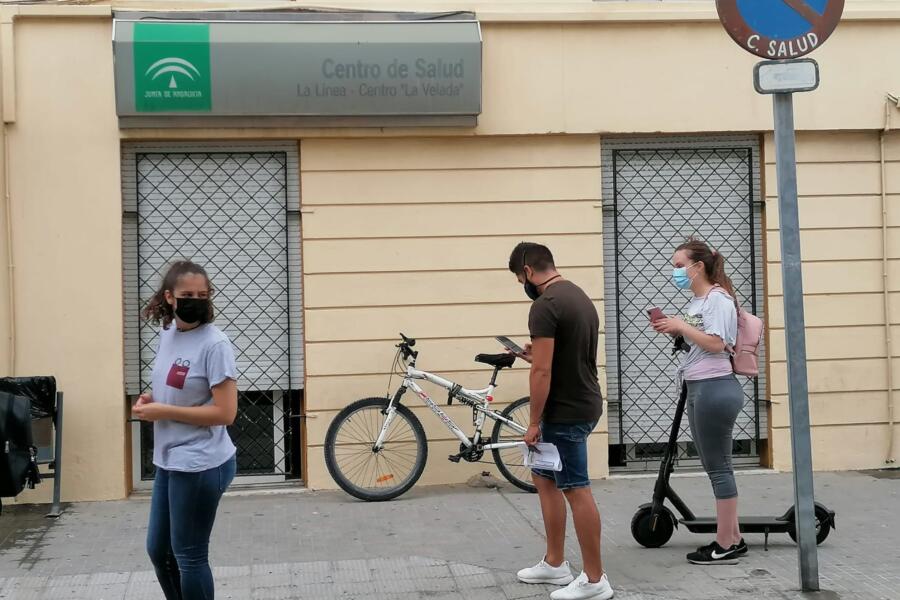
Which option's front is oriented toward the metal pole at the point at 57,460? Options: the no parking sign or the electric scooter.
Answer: the electric scooter

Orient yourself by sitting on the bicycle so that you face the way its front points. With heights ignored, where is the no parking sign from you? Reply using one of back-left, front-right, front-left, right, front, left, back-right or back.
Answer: back-left

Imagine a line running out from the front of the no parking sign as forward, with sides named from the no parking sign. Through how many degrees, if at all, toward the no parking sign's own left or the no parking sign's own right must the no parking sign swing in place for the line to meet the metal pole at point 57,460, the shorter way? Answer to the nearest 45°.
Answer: approximately 90° to the no parking sign's own right

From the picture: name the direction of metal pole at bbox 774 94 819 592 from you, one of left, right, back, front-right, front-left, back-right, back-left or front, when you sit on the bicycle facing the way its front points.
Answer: back-left

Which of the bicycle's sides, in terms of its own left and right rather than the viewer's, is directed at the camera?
left

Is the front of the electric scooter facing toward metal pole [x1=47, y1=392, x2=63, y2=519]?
yes

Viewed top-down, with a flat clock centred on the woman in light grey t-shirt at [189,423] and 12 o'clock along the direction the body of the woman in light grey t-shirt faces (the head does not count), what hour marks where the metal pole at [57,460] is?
The metal pole is roughly at 4 o'clock from the woman in light grey t-shirt.

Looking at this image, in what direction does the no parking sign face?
toward the camera

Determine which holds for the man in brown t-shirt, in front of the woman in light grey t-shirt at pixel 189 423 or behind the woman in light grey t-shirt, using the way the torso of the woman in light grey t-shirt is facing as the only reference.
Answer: behind

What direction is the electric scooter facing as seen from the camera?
to the viewer's left

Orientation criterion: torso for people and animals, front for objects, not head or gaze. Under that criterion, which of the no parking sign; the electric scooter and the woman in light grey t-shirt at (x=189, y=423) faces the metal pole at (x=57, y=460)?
the electric scooter

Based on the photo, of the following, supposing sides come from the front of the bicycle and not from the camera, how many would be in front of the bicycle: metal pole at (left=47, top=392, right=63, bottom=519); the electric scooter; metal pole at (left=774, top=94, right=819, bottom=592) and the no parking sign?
1

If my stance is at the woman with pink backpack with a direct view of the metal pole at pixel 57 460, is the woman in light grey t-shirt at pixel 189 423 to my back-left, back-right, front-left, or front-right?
front-left

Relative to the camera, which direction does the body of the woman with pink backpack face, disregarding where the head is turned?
to the viewer's left

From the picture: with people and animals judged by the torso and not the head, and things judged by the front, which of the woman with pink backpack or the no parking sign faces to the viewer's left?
the woman with pink backpack

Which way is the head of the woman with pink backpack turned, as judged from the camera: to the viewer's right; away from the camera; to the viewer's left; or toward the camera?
to the viewer's left

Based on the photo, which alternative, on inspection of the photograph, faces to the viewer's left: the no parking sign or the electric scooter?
the electric scooter
